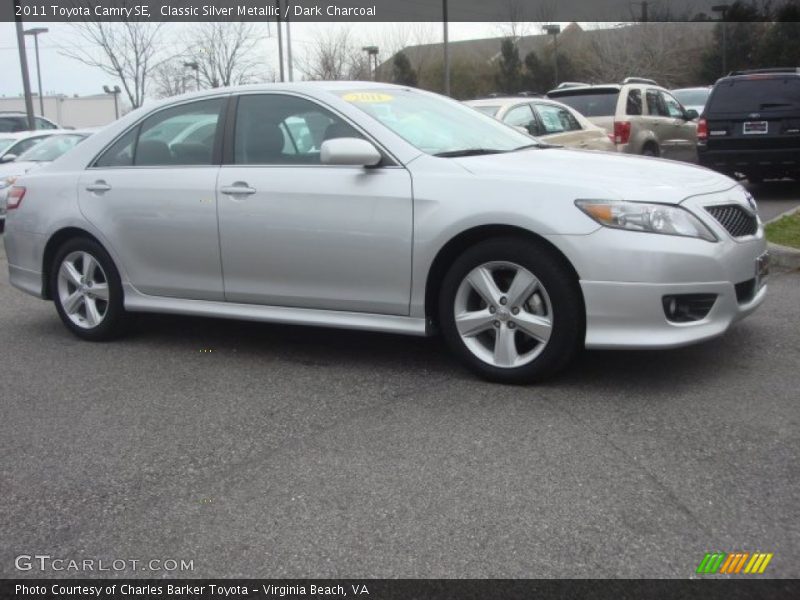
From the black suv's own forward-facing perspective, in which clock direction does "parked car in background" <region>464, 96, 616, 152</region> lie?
The parked car in background is roughly at 8 o'clock from the black suv.

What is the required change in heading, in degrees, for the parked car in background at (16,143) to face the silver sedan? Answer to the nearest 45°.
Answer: approximately 45° to its left

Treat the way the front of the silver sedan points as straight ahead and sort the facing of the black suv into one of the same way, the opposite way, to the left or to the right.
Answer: to the left

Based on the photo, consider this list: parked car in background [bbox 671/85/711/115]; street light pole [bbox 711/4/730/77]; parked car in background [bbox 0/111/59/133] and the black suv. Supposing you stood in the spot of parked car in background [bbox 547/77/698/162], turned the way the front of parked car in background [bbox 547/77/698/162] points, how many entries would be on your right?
1

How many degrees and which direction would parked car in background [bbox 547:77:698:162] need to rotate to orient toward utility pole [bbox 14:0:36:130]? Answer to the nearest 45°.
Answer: approximately 135° to its left

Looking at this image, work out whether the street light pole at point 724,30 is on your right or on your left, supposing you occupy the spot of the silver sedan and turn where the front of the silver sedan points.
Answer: on your left

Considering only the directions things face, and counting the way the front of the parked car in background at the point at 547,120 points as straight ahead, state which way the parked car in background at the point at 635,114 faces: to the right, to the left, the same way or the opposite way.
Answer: the opposite way

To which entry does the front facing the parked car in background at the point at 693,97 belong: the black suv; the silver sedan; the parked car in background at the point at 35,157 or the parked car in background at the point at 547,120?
the black suv

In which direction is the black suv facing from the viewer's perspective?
away from the camera

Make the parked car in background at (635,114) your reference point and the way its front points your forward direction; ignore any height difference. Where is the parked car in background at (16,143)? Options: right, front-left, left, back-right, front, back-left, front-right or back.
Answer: back-left

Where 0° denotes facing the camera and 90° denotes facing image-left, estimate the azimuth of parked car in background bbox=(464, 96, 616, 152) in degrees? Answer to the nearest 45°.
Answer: approximately 45°

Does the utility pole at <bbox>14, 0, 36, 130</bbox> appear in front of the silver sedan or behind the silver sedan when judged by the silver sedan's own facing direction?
behind

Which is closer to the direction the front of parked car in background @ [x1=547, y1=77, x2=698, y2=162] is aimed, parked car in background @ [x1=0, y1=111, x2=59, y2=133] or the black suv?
the black suv
